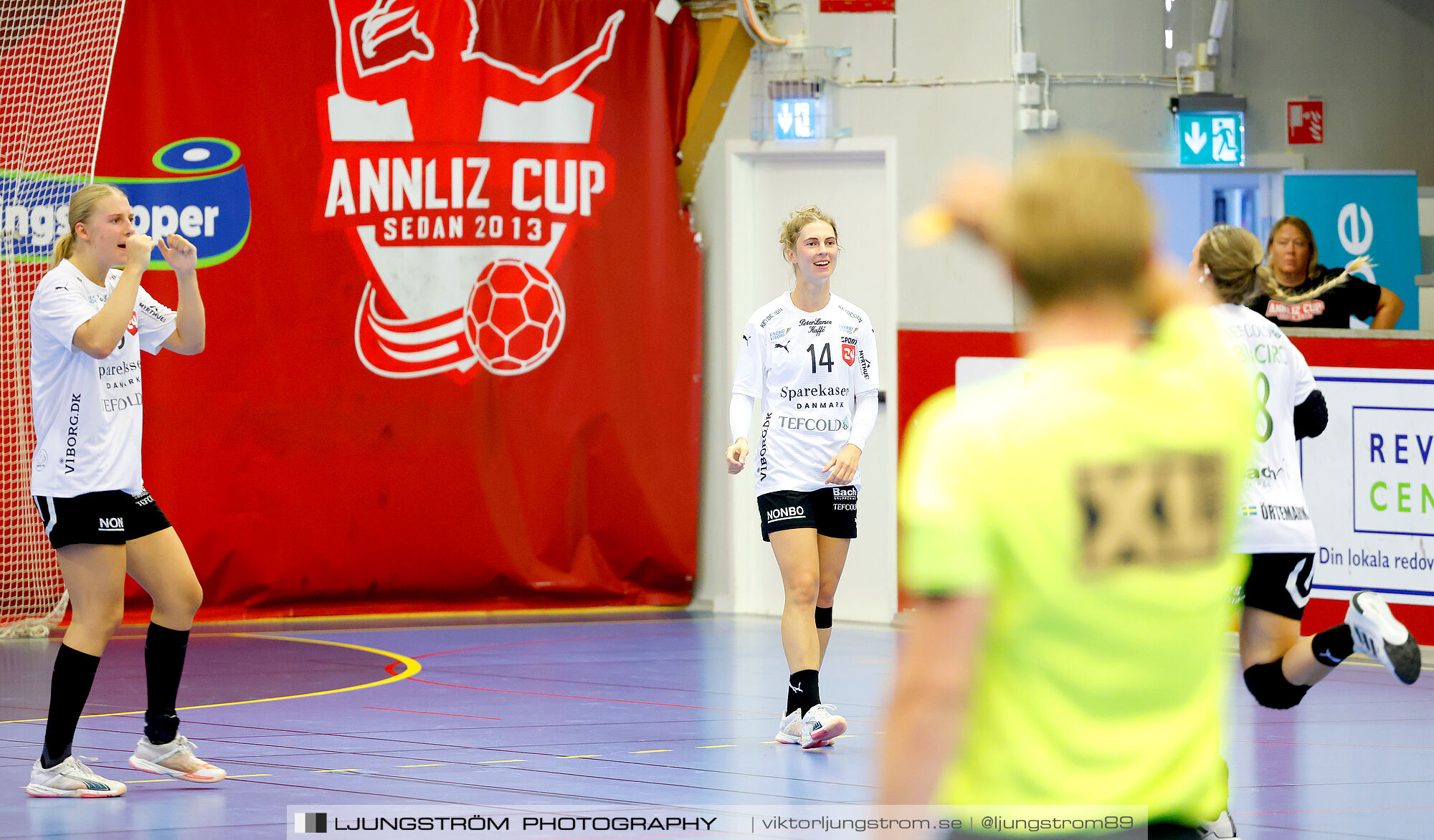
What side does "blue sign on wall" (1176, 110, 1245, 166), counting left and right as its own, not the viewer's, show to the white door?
right

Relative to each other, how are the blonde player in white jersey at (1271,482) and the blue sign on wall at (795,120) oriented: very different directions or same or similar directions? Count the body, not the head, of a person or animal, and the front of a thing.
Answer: very different directions

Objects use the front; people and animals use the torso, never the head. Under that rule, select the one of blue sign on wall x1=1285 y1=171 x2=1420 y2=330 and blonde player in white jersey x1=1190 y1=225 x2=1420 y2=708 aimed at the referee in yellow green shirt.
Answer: the blue sign on wall

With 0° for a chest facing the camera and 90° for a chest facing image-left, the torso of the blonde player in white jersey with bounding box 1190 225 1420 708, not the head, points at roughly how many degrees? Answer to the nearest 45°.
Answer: approximately 135°

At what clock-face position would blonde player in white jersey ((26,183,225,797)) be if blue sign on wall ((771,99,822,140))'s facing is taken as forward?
The blonde player in white jersey is roughly at 1 o'clock from the blue sign on wall.

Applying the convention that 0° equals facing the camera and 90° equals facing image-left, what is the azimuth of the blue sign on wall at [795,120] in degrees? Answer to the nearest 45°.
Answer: approximately 0°
